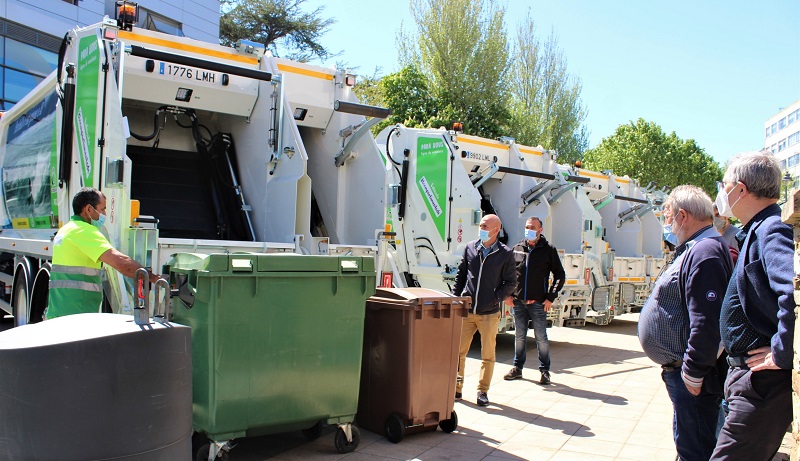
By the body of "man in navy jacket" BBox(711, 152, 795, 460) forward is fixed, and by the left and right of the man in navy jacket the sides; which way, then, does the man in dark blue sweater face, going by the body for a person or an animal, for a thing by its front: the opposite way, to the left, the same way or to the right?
the same way

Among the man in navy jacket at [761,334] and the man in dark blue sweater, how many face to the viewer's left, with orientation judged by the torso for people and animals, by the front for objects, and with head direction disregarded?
2

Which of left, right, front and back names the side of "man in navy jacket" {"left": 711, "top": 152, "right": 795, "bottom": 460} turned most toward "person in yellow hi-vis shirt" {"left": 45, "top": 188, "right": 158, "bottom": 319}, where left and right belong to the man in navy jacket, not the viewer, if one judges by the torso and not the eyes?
front

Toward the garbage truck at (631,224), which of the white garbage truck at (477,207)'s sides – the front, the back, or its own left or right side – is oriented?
right

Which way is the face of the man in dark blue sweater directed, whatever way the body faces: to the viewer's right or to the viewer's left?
to the viewer's left

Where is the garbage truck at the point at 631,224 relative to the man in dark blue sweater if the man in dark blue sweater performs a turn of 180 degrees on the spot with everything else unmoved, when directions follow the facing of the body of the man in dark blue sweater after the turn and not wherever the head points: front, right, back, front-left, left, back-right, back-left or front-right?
left

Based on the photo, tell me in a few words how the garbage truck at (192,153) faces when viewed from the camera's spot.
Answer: facing away from the viewer and to the left of the viewer

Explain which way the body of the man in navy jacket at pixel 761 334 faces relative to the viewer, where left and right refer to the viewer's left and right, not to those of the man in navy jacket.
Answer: facing to the left of the viewer

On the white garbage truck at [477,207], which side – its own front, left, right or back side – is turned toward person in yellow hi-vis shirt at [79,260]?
left

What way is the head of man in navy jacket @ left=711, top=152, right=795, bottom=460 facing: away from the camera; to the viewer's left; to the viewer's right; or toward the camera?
to the viewer's left

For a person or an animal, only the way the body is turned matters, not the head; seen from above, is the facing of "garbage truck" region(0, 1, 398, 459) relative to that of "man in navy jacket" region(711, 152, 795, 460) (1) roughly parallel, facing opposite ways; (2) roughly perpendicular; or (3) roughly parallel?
roughly parallel

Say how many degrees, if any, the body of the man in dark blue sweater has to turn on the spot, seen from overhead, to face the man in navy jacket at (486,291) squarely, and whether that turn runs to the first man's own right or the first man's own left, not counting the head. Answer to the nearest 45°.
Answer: approximately 45° to the first man's own right

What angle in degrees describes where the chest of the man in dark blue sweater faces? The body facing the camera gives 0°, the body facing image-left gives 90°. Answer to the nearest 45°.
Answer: approximately 90°
